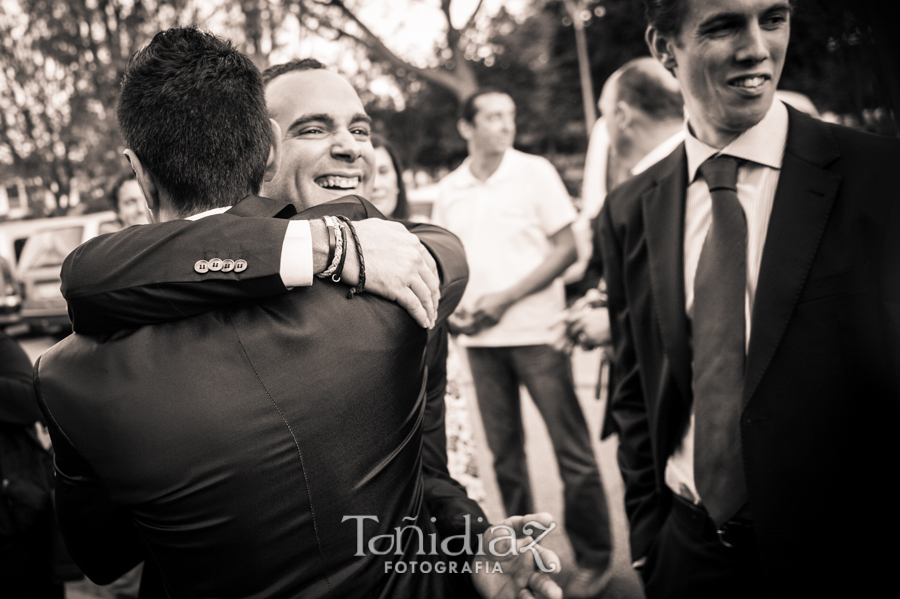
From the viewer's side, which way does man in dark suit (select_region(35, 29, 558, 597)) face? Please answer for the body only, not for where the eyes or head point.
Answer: away from the camera

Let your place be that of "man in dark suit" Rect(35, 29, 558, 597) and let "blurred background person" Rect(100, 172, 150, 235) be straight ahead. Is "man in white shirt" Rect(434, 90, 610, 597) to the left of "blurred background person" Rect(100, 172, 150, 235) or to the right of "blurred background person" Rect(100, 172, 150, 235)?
right

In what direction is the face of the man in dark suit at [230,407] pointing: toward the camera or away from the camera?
away from the camera
